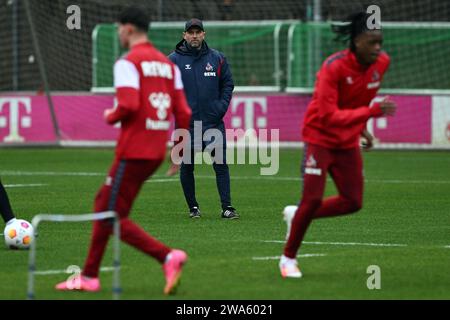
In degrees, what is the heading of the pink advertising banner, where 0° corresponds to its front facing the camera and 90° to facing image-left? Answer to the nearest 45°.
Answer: approximately 0°

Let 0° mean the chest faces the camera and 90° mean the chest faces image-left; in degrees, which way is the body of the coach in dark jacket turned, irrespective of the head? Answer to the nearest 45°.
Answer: approximately 0°

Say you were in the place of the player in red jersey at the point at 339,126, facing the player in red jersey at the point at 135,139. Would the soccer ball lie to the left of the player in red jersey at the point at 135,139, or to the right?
right

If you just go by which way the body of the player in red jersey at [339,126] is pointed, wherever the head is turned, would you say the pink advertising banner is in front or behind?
behind

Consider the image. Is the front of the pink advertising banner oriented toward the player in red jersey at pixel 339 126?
yes

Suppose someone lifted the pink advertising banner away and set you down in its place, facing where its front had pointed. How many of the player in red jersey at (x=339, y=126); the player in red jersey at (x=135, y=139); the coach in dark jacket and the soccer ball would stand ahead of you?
4

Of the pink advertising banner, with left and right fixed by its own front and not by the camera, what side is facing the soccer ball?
front

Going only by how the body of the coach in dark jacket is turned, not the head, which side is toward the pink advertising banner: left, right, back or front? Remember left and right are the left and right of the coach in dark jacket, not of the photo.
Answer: back
